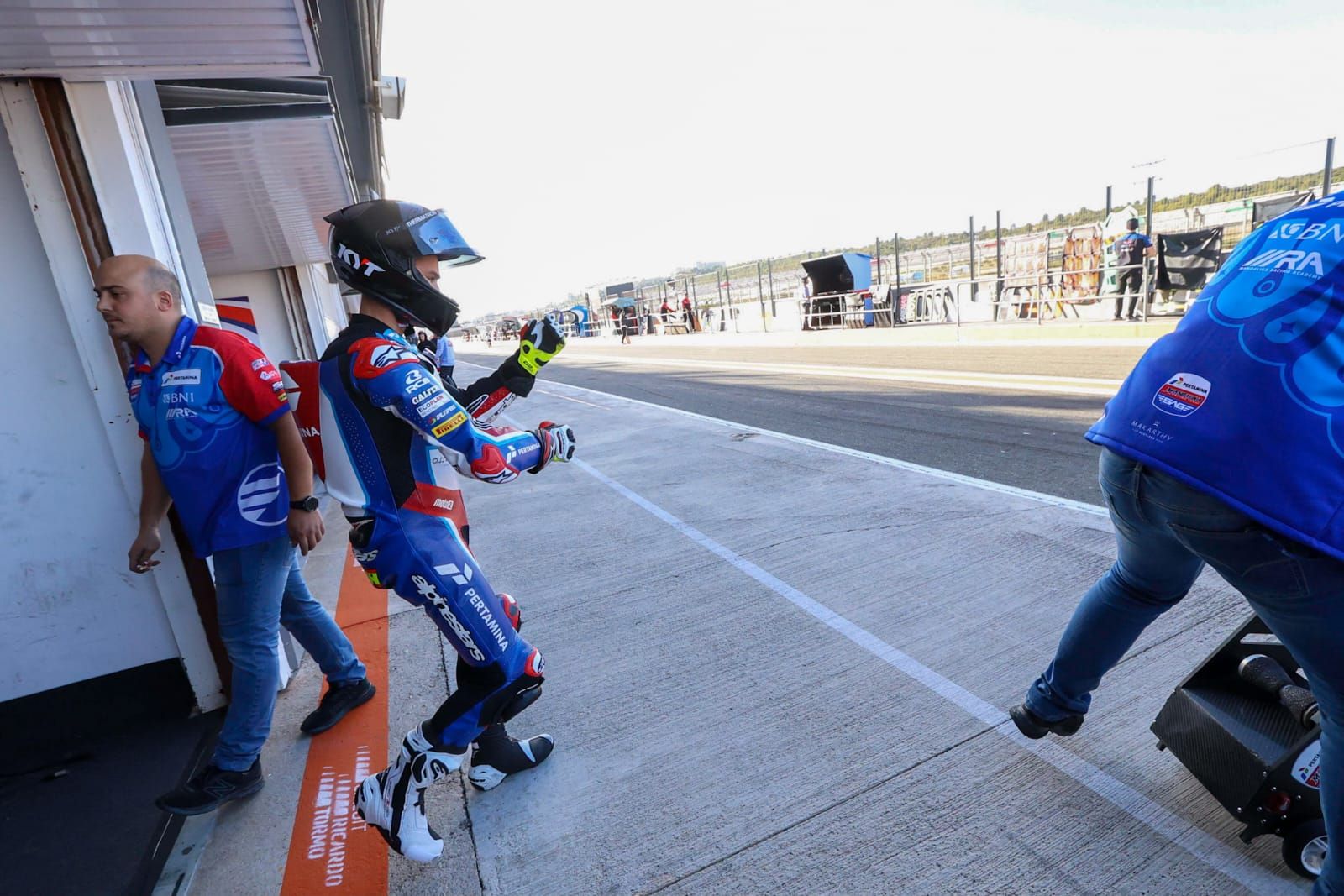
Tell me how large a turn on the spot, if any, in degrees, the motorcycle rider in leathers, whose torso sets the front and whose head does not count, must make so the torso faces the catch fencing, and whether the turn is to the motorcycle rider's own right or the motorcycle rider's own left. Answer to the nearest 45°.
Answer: approximately 45° to the motorcycle rider's own left

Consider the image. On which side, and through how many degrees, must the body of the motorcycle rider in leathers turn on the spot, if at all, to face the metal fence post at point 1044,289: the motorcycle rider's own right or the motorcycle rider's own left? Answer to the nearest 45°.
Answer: approximately 45° to the motorcycle rider's own left

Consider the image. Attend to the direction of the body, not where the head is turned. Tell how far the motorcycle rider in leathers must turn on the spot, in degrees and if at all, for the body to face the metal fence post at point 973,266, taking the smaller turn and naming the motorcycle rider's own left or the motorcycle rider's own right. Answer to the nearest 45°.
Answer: approximately 45° to the motorcycle rider's own left

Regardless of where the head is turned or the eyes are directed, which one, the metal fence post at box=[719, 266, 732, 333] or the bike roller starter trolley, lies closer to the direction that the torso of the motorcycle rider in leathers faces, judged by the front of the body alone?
the bike roller starter trolley

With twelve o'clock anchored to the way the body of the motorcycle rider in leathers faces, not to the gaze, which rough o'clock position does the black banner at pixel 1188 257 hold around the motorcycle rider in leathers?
The black banner is roughly at 11 o'clock from the motorcycle rider in leathers.

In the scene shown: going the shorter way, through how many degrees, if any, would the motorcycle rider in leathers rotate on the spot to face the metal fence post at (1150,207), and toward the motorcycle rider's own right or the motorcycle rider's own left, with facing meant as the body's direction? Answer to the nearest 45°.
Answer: approximately 45° to the motorcycle rider's own left

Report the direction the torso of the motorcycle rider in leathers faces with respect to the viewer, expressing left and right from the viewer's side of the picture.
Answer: facing to the right of the viewer

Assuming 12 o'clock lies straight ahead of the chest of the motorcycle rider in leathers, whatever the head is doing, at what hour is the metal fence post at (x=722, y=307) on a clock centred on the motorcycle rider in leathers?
The metal fence post is roughly at 10 o'clock from the motorcycle rider in leathers.
